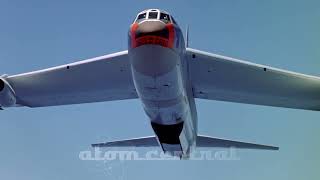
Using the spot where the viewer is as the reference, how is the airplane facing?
facing the viewer
